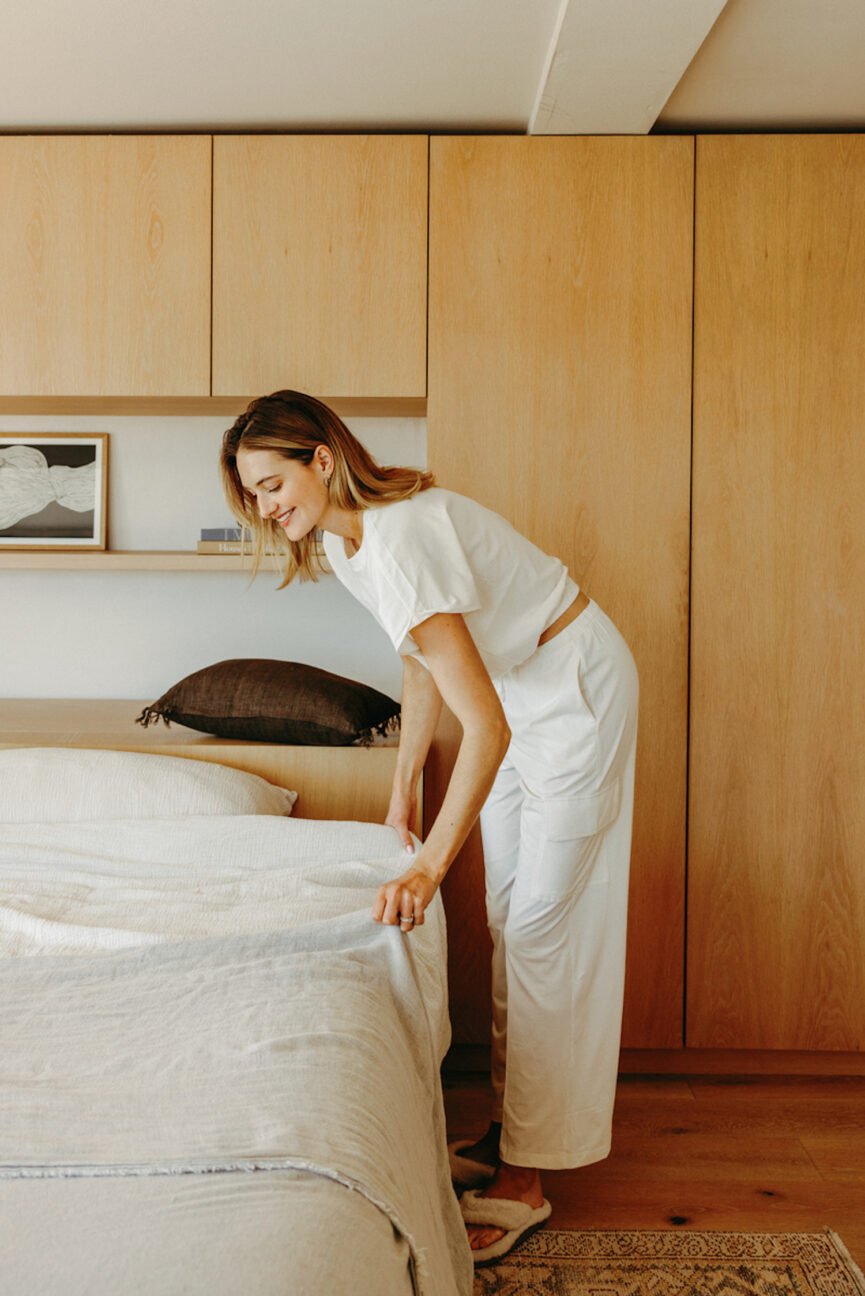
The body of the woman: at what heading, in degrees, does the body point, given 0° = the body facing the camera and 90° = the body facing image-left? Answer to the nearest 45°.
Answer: approximately 90°

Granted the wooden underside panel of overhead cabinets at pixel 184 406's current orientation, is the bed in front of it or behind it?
in front

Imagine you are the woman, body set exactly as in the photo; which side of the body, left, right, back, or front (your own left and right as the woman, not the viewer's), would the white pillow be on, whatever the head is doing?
front

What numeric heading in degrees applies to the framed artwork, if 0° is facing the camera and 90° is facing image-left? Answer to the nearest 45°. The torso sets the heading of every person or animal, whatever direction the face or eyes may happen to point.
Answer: approximately 0°

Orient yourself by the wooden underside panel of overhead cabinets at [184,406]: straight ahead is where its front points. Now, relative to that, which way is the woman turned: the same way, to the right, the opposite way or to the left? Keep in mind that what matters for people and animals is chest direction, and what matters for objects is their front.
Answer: to the right

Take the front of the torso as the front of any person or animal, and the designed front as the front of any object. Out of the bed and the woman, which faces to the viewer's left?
the woman
